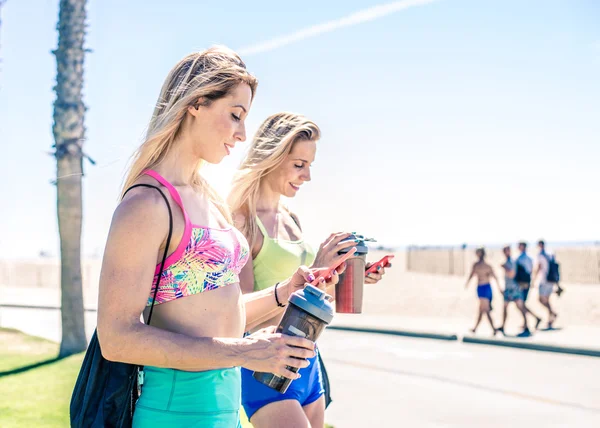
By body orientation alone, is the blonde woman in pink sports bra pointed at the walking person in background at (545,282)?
no

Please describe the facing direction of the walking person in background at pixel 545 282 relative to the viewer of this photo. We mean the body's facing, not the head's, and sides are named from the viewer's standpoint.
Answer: facing to the left of the viewer

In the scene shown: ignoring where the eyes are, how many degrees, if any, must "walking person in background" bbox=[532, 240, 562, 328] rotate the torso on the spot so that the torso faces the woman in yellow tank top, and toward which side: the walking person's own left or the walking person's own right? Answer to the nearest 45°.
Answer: approximately 90° to the walking person's own left

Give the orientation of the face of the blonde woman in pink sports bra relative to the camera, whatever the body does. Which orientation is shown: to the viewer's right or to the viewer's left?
to the viewer's right

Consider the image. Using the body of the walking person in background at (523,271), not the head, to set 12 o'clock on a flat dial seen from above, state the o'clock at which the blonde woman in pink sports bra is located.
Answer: The blonde woman in pink sports bra is roughly at 9 o'clock from the walking person in background.

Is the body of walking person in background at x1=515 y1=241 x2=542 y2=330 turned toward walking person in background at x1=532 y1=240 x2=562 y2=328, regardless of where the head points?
no

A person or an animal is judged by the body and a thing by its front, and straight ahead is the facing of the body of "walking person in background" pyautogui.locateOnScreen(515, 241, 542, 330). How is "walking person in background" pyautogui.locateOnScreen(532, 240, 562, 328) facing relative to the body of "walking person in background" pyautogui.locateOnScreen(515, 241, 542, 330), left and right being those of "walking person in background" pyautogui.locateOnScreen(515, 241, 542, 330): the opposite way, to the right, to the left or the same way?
the same way

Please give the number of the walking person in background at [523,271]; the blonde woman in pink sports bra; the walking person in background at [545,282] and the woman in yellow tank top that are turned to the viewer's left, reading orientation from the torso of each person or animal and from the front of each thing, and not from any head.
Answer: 2

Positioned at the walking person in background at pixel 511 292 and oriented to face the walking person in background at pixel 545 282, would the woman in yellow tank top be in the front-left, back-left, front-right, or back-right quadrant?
back-right

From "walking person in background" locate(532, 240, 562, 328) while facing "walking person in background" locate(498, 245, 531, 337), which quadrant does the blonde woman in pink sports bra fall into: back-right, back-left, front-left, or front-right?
front-left

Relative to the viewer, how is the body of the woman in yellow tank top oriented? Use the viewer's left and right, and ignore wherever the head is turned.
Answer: facing the viewer and to the right of the viewer

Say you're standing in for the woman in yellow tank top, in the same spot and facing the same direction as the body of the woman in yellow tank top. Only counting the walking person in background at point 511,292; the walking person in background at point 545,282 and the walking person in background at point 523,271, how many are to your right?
0

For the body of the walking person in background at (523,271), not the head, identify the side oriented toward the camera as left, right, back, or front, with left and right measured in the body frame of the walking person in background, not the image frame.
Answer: left

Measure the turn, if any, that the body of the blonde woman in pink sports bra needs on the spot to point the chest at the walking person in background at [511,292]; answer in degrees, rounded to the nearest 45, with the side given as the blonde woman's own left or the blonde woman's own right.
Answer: approximately 90° to the blonde woman's own left
